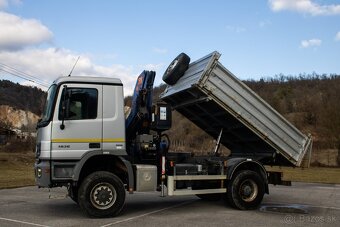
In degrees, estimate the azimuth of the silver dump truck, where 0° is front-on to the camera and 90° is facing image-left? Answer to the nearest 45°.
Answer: approximately 90°
